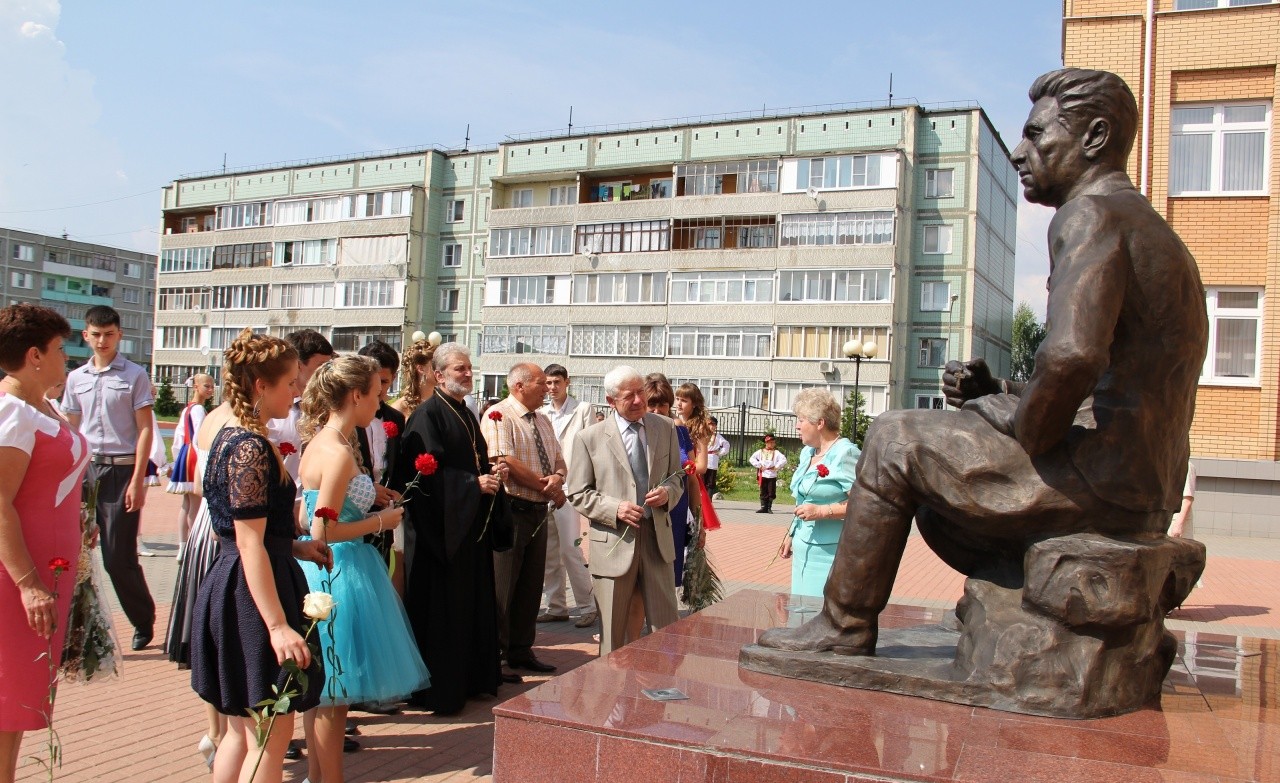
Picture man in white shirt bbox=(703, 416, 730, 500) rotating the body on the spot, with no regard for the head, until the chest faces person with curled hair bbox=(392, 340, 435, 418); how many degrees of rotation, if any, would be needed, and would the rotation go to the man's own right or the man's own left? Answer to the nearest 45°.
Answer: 0° — they already face them

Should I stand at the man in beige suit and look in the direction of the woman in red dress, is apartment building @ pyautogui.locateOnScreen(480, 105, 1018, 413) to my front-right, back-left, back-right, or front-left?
back-right

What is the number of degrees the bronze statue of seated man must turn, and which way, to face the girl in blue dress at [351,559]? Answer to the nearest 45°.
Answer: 0° — it already faces them

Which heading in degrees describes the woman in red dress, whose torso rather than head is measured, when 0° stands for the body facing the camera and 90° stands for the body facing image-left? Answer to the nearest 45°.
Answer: approximately 270°

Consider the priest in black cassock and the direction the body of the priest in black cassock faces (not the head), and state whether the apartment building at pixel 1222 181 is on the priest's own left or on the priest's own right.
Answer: on the priest's own left

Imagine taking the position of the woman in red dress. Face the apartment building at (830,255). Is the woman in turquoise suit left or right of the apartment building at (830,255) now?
right

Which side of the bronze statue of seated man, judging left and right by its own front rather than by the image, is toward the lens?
left

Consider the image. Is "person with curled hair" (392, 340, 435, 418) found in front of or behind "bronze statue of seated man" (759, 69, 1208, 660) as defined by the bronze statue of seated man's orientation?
in front

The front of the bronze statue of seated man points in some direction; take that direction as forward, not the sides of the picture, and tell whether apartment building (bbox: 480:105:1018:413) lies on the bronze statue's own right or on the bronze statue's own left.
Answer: on the bronze statue's own right

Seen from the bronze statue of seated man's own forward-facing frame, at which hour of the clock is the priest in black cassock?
The priest in black cassock is roughly at 1 o'clock from the bronze statue of seated man.

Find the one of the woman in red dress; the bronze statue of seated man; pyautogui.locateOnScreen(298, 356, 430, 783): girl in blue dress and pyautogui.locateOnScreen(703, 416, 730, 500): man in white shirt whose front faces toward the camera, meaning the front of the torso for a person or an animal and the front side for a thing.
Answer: the man in white shirt

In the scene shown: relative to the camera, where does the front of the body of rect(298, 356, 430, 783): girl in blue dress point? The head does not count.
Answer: to the viewer's right
